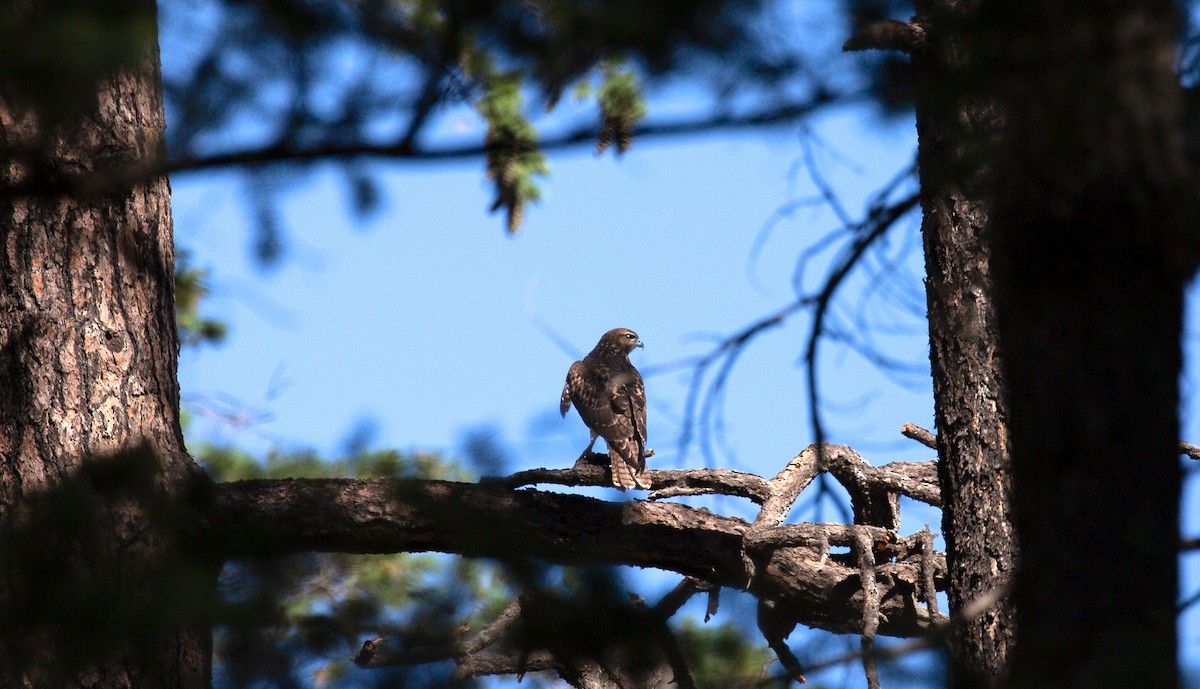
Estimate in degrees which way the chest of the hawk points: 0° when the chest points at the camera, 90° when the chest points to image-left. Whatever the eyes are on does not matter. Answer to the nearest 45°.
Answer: approximately 135°

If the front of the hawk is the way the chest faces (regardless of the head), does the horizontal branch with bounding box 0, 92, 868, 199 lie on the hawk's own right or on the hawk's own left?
on the hawk's own left

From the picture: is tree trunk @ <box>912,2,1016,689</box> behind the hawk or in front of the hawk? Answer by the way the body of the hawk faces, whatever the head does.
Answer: behind
